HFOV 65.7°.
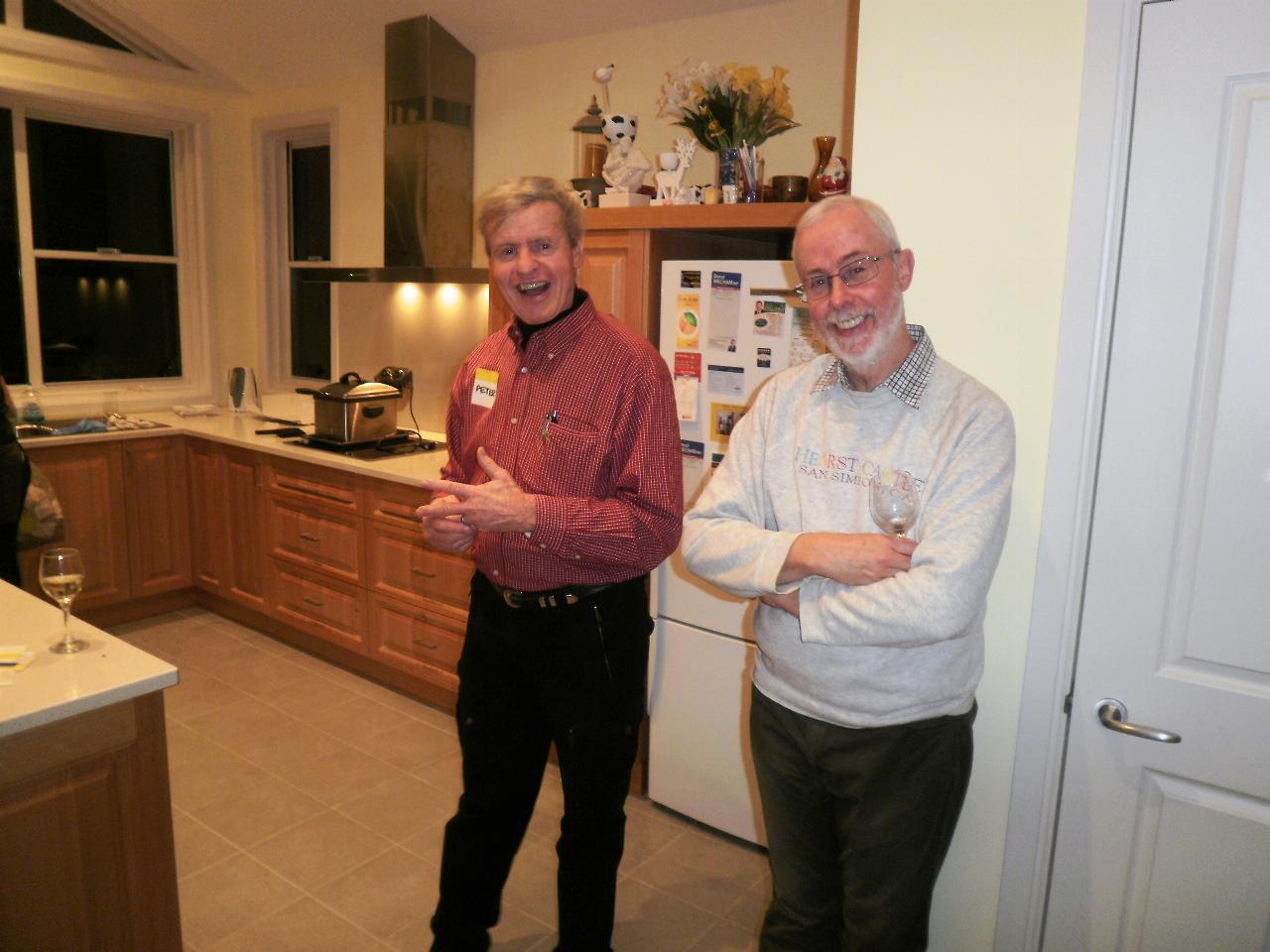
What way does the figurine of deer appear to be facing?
to the viewer's right

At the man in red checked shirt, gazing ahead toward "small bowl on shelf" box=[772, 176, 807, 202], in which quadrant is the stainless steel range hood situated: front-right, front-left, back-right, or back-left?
front-left

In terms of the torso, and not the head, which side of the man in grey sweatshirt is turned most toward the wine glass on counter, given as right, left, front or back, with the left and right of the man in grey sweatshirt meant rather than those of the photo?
right

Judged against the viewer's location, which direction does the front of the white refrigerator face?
facing the viewer and to the left of the viewer

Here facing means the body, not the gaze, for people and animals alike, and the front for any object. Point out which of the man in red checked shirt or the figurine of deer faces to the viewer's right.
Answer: the figurine of deer

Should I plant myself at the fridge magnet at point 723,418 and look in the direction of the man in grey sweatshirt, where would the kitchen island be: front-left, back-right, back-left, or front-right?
front-right

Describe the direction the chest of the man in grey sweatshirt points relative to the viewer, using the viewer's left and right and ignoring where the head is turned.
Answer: facing the viewer

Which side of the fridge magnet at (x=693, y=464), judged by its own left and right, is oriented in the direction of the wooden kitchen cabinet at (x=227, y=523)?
right

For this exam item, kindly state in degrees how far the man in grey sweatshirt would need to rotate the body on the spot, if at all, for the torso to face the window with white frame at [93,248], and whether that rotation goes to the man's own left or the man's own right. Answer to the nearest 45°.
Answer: approximately 135° to the man's own right

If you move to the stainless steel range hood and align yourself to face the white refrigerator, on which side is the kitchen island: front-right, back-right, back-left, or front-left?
front-right

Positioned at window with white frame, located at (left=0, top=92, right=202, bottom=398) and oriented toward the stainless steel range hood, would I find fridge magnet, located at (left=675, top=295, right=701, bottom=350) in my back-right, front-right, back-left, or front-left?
front-right
